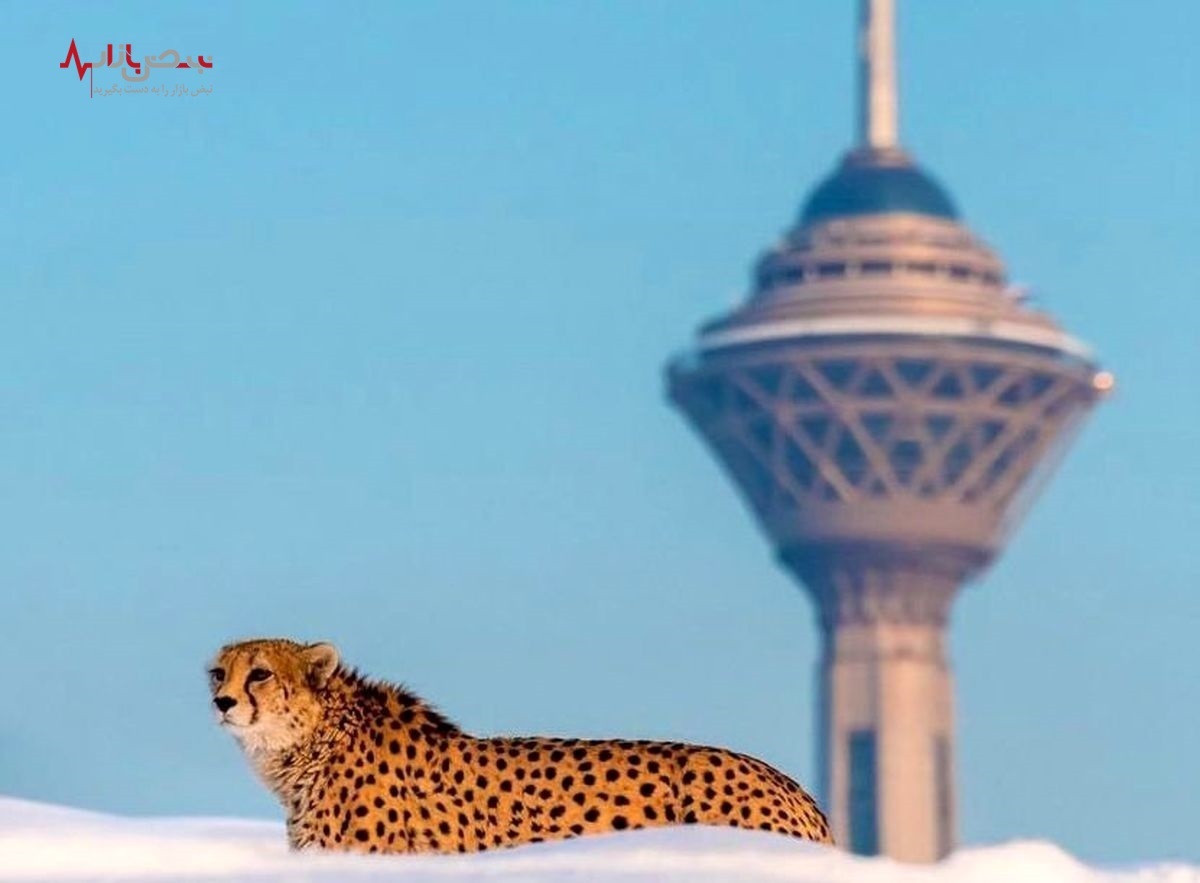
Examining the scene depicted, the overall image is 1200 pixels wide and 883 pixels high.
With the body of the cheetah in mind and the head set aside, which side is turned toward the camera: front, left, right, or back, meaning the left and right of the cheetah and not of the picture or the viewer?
left
